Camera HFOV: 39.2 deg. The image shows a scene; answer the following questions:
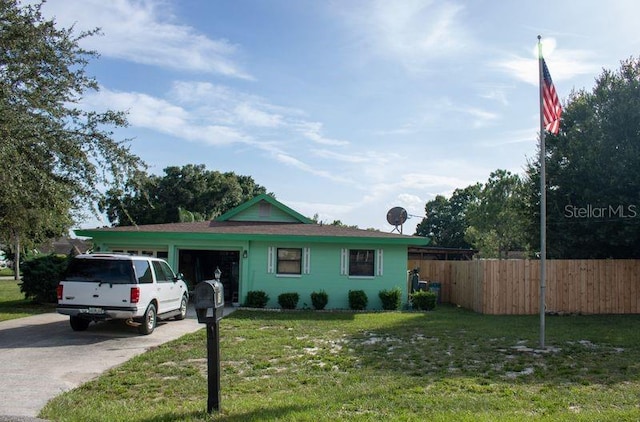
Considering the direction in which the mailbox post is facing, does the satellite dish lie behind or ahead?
behind

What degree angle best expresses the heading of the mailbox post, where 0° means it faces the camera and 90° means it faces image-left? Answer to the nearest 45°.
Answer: approximately 45°

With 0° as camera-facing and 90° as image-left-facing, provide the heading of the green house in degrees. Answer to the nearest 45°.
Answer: approximately 0°

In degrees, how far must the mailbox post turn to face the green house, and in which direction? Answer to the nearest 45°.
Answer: approximately 135° to its right

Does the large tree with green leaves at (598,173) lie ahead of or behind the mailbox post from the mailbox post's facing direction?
behind

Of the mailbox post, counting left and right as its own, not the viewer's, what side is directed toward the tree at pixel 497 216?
back

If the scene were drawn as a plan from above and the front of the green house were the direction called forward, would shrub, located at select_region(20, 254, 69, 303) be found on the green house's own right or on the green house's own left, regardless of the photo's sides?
on the green house's own right
